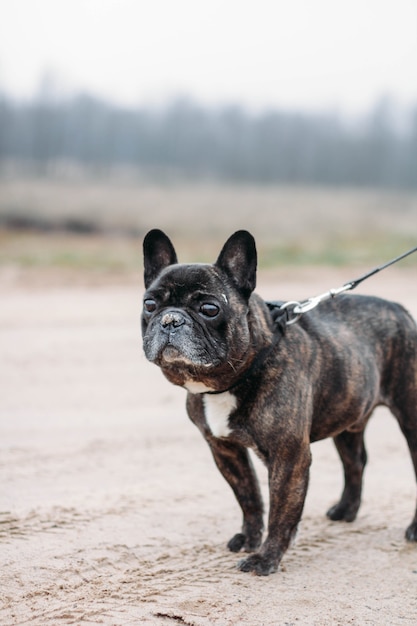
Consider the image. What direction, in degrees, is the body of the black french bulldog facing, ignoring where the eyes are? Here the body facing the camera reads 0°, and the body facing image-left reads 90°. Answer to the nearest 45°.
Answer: approximately 45°
